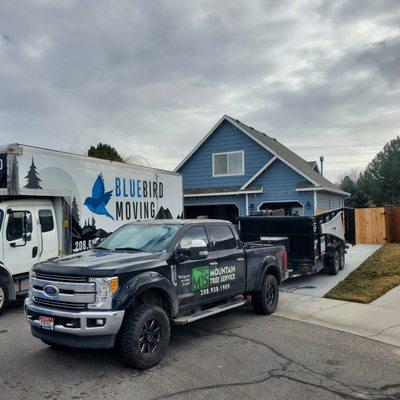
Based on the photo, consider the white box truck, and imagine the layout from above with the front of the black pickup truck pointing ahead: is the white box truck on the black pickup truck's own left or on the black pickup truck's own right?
on the black pickup truck's own right

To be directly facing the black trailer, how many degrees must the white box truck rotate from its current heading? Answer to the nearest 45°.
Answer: approximately 135° to its left

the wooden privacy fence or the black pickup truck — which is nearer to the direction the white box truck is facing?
the black pickup truck

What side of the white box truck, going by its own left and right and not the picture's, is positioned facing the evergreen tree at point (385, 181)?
back

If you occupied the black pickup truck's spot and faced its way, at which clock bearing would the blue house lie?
The blue house is roughly at 5 o'clock from the black pickup truck.

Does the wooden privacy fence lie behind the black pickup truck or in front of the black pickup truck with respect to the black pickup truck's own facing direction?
behind

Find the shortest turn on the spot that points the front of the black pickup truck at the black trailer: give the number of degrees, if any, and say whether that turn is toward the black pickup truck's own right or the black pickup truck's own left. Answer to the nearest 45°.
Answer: approximately 180°

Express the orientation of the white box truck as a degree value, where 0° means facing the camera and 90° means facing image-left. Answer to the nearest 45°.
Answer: approximately 45°

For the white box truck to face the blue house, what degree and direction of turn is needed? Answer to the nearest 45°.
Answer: approximately 180°
